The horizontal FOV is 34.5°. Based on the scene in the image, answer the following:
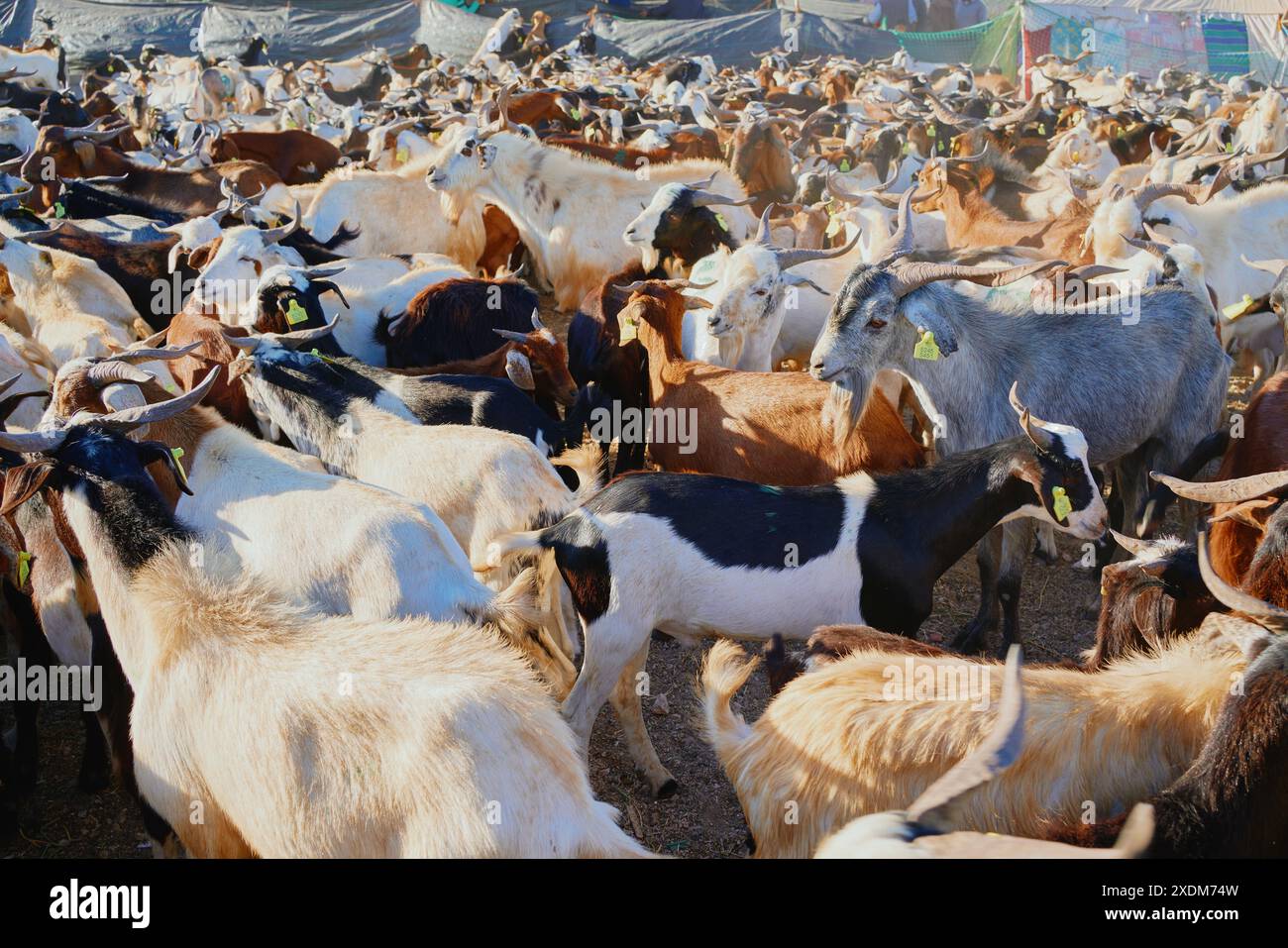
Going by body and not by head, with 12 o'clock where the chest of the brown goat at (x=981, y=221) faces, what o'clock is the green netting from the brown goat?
The green netting is roughly at 3 o'clock from the brown goat.

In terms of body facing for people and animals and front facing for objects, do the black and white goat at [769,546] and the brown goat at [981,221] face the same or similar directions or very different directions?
very different directions

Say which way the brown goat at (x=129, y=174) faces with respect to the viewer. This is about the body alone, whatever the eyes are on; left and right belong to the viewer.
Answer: facing to the left of the viewer

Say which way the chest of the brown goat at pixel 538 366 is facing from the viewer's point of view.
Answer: to the viewer's right

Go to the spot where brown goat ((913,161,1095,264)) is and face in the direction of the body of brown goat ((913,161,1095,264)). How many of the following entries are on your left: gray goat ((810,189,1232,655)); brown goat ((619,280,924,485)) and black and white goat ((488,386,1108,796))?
3

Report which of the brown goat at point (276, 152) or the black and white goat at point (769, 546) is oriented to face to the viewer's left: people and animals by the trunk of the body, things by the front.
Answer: the brown goat

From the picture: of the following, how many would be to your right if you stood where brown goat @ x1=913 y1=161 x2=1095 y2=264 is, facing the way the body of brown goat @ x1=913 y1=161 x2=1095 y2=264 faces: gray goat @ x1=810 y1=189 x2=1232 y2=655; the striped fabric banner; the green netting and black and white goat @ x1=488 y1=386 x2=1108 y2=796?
2

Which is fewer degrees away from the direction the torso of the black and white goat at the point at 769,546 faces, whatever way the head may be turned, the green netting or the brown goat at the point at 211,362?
the green netting

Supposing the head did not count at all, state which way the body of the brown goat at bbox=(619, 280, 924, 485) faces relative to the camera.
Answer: to the viewer's left

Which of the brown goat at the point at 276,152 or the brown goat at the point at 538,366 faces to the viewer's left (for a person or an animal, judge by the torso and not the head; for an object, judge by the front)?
the brown goat at the point at 276,152

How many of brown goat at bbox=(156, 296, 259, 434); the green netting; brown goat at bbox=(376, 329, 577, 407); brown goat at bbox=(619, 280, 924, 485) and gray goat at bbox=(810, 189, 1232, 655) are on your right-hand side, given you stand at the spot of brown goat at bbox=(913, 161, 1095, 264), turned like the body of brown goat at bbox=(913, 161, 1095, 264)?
1

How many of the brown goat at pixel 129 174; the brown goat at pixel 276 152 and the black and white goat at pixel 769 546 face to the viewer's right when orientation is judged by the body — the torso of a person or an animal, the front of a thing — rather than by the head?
1

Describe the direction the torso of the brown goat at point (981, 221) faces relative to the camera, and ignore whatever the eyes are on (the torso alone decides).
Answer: to the viewer's left
